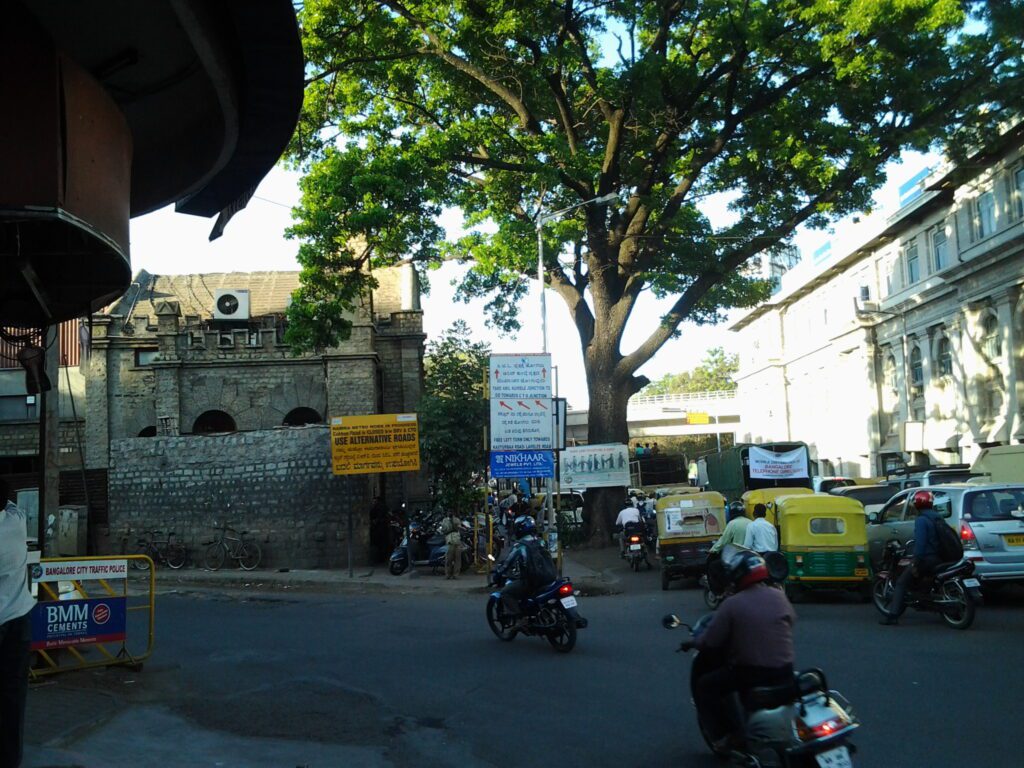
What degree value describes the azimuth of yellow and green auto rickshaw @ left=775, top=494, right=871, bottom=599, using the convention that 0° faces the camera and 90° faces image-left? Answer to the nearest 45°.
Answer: approximately 180°

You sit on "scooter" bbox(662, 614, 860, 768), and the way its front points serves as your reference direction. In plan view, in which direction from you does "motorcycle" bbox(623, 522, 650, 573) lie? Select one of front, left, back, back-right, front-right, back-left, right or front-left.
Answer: front-right

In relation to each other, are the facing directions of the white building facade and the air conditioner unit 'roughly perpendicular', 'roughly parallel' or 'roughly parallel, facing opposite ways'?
roughly perpendicular

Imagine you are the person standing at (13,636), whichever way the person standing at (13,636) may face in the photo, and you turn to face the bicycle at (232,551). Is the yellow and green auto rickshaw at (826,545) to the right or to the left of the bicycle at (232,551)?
right

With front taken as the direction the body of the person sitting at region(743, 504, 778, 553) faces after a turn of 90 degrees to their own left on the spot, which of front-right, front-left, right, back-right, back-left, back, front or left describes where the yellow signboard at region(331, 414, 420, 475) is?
front-right

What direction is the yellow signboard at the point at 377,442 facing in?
toward the camera

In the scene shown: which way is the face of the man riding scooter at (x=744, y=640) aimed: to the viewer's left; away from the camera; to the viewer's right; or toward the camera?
away from the camera

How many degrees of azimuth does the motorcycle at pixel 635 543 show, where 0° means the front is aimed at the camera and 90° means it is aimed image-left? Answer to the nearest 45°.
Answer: approximately 180°

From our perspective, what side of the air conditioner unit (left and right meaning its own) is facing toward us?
front

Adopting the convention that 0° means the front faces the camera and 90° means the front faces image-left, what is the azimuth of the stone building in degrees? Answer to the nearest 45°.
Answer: approximately 0°

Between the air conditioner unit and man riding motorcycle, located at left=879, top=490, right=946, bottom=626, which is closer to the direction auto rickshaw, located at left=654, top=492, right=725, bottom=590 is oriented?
the air conditioner unit

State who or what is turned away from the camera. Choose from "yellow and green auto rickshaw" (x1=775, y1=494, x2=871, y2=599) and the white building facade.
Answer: the yellow and green auto rickshaw

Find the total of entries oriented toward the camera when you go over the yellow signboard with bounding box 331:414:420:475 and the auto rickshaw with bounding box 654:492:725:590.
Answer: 1

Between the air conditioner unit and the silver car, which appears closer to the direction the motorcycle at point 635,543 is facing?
the air conditioner unit

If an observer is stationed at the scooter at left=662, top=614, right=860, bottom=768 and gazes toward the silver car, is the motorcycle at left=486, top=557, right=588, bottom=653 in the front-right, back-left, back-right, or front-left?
front-left
